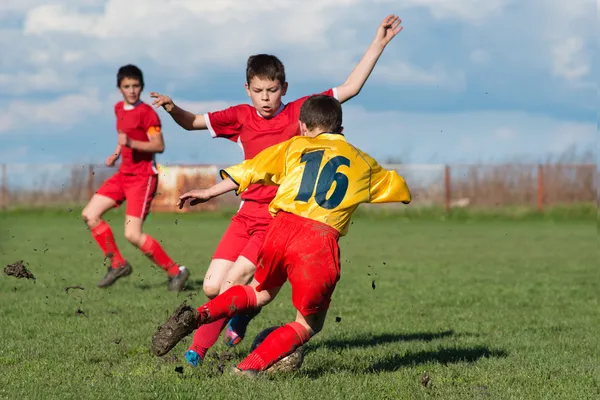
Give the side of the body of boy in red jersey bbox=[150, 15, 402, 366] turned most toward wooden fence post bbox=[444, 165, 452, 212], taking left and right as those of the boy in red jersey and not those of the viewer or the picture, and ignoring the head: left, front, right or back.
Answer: back

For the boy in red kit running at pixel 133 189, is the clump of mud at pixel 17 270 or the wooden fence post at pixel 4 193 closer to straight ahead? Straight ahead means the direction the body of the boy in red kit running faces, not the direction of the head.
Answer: the clump of mud

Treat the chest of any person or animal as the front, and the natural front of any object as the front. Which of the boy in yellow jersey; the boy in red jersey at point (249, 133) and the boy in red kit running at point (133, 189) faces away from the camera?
the boy in yellow jersey

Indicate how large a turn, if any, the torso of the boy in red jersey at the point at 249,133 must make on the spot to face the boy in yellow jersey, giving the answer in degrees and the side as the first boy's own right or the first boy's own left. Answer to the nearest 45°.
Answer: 0° — they already face them

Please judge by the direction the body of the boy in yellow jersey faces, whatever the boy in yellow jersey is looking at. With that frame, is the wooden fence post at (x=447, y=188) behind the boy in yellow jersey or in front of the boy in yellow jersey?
in front

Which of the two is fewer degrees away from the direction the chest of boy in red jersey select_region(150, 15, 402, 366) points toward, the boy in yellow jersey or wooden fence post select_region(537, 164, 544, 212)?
the boy in yellow jersey

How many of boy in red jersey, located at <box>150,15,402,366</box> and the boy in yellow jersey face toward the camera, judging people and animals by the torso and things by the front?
1

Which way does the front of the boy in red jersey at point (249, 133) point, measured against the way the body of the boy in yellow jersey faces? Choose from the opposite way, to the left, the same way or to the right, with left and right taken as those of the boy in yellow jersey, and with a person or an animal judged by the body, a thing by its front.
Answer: the opposite way

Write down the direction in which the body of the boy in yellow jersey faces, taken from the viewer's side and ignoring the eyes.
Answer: away from the camera

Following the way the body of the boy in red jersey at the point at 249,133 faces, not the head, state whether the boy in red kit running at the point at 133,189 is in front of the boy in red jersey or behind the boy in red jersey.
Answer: behind
